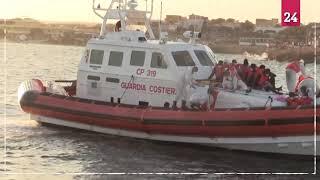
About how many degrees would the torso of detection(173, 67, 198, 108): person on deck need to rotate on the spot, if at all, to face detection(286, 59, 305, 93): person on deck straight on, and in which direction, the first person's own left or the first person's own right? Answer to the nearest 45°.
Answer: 0° — they already face them

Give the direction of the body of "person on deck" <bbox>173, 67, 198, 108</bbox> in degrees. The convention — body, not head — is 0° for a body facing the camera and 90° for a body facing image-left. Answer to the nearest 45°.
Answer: approximately 270°

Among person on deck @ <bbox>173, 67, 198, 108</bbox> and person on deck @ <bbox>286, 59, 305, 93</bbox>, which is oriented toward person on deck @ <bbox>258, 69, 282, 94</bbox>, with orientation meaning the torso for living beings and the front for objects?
person on deck @ <bbox>173, 67, 198, 108</bbox>
